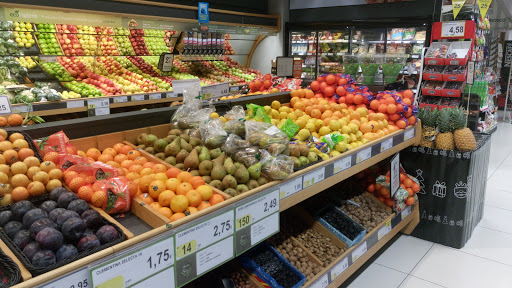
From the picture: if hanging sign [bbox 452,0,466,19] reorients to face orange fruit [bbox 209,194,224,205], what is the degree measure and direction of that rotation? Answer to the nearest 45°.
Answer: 0° — it already faces it

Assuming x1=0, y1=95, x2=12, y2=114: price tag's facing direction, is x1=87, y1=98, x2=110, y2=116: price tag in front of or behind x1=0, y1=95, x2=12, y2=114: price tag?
behind

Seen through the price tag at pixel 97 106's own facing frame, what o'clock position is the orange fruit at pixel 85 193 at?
The orange fruit is roughly at 12 o'clock from the price tag.

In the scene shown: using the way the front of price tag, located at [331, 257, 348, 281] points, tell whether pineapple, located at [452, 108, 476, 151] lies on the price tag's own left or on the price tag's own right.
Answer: on the price tag's own left

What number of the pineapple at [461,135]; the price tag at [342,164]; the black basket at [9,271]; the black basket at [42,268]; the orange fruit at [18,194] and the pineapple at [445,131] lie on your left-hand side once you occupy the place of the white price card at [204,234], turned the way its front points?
3

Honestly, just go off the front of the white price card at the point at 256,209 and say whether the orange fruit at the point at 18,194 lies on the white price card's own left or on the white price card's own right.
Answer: on the white price card's own right

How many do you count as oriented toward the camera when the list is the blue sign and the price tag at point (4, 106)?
2
